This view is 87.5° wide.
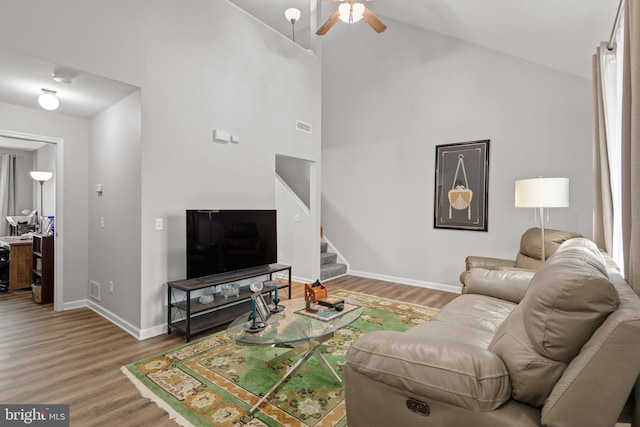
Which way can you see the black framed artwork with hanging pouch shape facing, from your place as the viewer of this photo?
facing the viewer and to the left of the viewer

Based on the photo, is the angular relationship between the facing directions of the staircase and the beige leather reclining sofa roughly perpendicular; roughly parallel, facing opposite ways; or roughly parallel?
roughly parallel, facing opposite ways

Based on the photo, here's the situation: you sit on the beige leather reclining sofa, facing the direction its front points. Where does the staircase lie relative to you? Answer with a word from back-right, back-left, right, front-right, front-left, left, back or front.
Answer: front-right

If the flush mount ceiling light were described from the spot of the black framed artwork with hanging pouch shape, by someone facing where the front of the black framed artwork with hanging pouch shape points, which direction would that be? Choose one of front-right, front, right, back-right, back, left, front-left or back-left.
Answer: front

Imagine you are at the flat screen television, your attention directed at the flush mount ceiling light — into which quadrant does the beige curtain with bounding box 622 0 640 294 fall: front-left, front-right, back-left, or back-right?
back-left

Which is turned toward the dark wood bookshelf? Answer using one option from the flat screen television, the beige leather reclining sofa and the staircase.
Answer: the beige leather reclining sofa

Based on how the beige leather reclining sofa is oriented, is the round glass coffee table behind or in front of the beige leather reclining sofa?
in front

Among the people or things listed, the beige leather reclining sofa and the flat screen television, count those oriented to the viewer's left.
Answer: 1

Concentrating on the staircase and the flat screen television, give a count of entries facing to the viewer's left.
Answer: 0

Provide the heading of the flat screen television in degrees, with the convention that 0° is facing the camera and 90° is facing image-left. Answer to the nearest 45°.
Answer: approximately 315°

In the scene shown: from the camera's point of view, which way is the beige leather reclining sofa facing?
to the viewer's left

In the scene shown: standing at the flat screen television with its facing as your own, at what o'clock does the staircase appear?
The staircase is roughly at 9 o'clock from the flat screen television.

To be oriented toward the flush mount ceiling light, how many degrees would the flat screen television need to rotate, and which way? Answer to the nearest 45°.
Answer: approximately 135° to its right

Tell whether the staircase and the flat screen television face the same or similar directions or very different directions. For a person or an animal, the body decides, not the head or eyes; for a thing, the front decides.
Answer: same or similar directions

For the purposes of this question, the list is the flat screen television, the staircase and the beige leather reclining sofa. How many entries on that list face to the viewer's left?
1

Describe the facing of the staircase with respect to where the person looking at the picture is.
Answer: facing the viewer and to the right of the viewer
